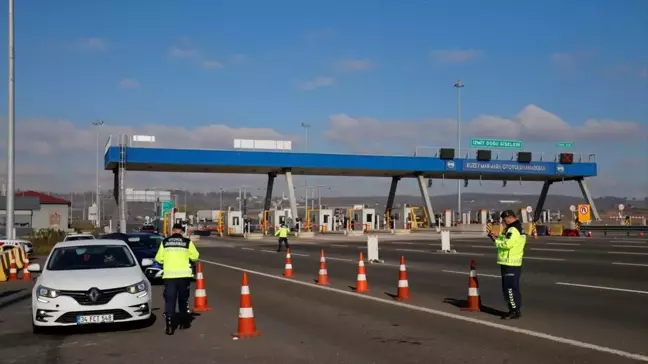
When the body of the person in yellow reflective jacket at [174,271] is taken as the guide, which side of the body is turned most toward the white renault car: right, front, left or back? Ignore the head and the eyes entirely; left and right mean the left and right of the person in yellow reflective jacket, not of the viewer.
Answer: left

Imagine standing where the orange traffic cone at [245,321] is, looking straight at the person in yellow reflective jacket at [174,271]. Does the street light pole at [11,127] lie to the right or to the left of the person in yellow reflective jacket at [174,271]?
right

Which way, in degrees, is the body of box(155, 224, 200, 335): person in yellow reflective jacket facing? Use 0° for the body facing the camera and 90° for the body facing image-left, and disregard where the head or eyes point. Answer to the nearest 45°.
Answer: approximately 180°

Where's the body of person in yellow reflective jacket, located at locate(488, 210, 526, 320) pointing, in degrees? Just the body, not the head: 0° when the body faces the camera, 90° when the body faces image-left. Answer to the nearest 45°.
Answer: approximately 90°

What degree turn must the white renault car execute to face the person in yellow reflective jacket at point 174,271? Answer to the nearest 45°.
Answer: approximately 90° to its left

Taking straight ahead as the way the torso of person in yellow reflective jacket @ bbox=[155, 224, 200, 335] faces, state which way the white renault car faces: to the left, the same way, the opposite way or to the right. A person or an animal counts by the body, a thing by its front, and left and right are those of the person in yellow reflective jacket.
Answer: the opposite way
